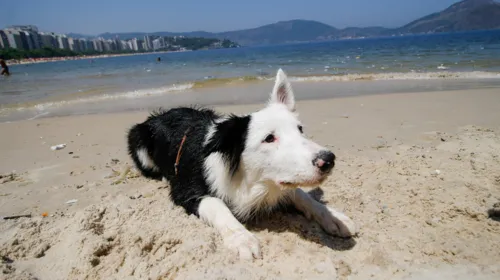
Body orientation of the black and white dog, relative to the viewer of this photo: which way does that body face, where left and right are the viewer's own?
facing the viewer and to the right of the viewer
